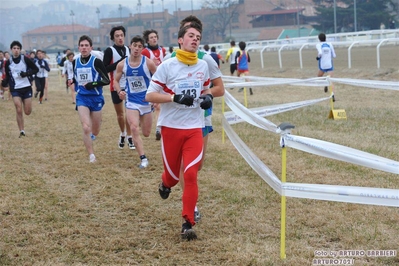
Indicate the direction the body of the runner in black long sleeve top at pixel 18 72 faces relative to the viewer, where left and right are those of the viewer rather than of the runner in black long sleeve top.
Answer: facing the viewer

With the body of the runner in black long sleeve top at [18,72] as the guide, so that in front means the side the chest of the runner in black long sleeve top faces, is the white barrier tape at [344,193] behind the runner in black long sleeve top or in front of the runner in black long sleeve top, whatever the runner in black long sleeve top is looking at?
in front

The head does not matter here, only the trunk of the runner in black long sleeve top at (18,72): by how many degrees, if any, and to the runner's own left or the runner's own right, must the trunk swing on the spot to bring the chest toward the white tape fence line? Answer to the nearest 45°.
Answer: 0° — they already face it
